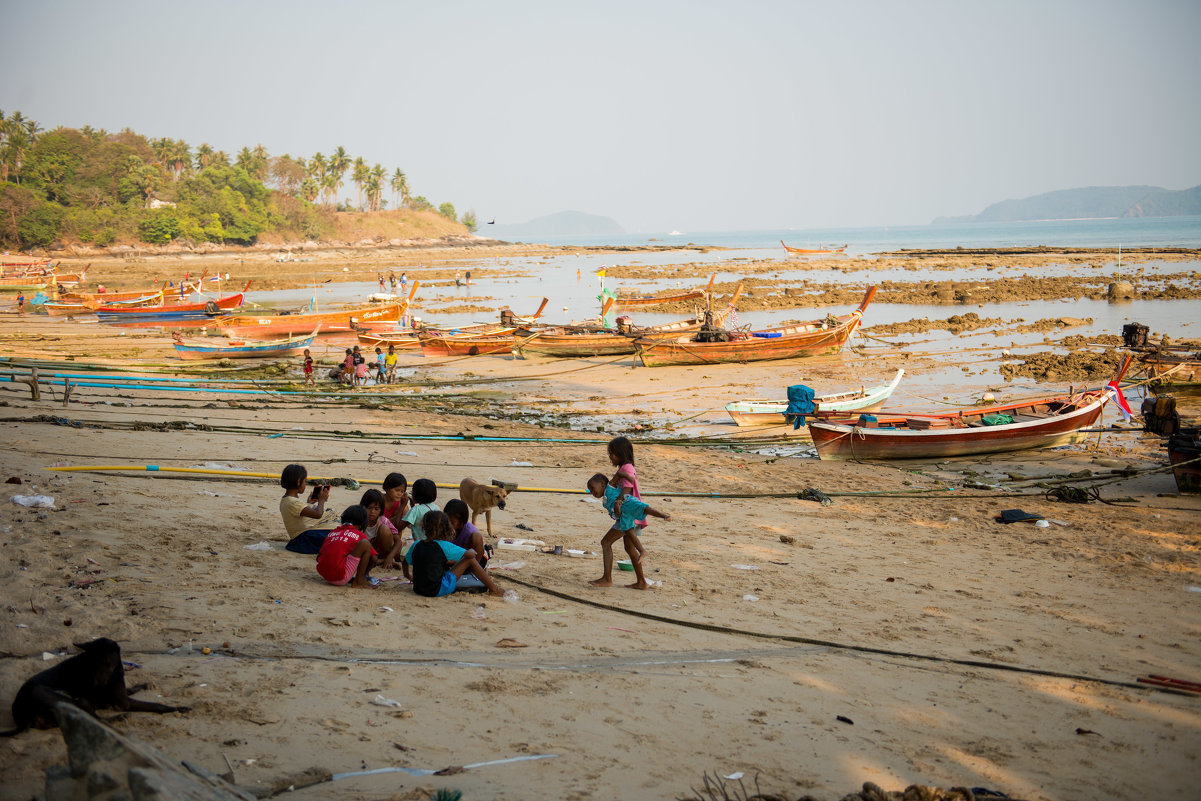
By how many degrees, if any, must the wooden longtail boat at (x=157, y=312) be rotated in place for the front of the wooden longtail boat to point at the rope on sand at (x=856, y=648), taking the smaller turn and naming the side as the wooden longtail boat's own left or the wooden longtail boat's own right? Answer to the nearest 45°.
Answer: approximately 90° to the wooden longtail boat's own right

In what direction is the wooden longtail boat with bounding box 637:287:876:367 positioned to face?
to the viewer's right

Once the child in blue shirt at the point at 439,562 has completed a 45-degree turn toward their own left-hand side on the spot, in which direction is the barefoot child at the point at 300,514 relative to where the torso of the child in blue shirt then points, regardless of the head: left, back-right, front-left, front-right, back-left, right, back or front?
front-left

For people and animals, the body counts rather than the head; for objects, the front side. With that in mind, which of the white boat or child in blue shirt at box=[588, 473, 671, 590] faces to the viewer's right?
the white boat

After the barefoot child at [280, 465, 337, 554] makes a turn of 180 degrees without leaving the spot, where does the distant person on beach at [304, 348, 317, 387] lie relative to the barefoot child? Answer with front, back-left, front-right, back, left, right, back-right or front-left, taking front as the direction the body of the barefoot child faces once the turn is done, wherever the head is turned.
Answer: right

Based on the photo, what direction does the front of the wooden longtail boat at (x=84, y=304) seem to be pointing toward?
to the viewer's right

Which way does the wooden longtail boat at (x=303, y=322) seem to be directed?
to the viewer's right

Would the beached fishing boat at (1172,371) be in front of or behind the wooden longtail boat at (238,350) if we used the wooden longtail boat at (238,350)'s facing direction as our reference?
in front

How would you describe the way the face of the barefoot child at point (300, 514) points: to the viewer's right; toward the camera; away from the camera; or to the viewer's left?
to the viewer's right

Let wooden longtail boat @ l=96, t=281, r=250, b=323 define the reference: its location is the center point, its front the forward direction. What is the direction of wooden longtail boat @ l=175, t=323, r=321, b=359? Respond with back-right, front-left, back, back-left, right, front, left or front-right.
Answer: right

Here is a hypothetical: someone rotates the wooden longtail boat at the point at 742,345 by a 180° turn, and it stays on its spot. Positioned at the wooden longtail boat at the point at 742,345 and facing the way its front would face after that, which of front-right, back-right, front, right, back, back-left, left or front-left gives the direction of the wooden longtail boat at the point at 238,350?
front

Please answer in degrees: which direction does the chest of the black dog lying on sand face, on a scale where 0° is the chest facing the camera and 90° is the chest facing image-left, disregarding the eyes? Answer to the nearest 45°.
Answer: approximately 270°

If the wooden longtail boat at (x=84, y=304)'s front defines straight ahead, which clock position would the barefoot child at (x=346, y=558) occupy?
The barefoot child is roughly at 3 o'clock from the wooden longtail boat.

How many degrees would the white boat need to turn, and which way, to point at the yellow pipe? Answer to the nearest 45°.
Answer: approximately 135° to its right

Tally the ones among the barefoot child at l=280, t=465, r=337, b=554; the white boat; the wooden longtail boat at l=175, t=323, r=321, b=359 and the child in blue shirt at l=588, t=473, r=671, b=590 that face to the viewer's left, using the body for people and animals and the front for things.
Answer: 1

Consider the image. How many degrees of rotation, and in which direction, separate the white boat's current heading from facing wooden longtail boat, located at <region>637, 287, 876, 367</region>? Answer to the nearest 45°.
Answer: approximately 90° to its left

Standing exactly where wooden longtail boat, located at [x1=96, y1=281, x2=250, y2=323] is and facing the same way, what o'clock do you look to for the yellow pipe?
The yellow pipe is roughly at 3 o'clock from the wooden longtail boat.

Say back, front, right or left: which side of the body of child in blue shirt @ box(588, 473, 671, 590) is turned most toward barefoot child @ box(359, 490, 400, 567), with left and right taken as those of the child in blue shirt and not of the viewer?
front

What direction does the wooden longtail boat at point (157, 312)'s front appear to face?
to the viewer's right
